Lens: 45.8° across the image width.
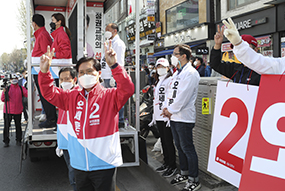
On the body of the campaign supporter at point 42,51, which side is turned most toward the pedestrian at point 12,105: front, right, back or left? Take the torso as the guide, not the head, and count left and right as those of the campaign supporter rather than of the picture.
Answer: right

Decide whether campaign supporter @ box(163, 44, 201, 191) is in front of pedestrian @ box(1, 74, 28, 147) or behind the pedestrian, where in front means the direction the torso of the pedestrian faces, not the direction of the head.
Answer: in front

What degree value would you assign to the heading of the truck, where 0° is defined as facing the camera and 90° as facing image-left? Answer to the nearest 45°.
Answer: approximately 180°

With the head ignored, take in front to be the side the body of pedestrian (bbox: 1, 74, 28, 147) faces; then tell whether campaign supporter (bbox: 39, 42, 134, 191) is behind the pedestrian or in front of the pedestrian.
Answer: in front

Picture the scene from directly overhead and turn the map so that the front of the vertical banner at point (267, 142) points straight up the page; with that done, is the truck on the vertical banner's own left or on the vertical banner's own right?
on the vertical banner's own right

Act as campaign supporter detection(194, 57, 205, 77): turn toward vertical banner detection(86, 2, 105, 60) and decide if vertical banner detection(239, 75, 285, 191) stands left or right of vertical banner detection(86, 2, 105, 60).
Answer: left
